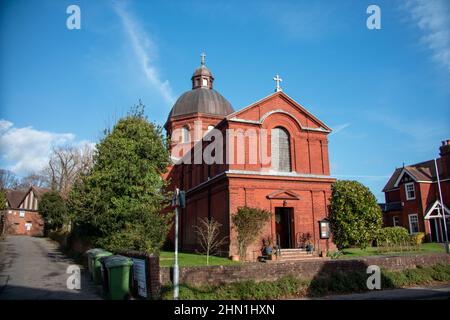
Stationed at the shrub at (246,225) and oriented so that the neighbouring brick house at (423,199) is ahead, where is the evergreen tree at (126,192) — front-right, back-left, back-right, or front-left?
back-left

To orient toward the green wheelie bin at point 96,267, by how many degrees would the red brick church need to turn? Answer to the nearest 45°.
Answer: approximately 90° to its right

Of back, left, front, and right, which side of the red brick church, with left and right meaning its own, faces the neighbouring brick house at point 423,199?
left

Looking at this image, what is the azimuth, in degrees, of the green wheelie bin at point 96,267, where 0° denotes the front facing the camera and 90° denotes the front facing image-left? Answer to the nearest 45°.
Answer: approximately 45°

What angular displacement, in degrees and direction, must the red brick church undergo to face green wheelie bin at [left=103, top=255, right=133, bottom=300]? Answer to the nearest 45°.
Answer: approximately 90° to its right

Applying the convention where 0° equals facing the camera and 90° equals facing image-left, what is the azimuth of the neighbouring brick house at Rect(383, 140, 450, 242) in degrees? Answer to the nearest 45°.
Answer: approximately 45°

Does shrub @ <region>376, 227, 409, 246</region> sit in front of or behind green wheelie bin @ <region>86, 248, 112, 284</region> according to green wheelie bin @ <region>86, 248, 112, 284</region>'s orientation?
behind
